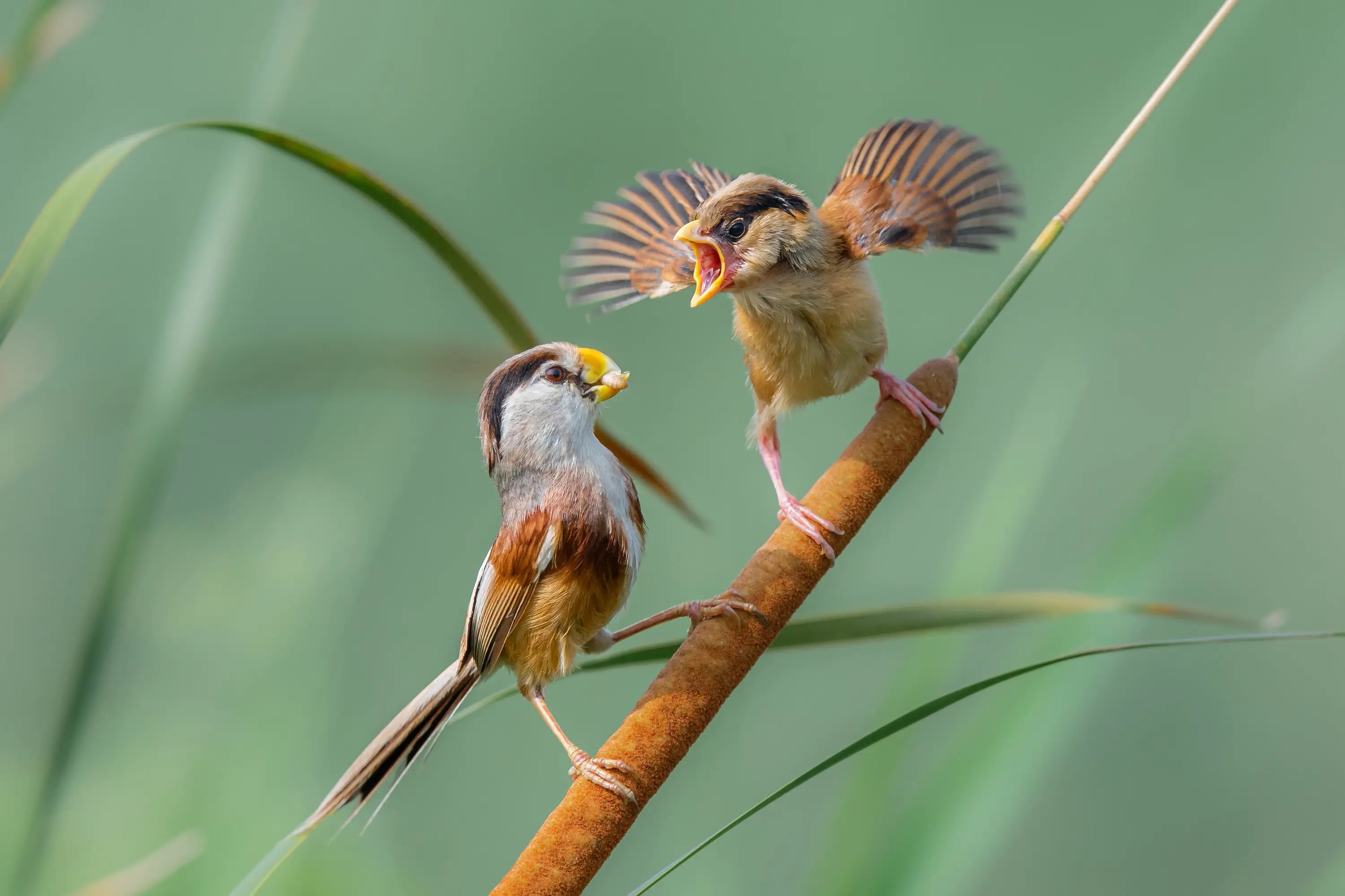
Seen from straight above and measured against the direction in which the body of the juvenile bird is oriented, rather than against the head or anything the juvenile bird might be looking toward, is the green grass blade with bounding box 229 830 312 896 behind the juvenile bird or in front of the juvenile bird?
in front

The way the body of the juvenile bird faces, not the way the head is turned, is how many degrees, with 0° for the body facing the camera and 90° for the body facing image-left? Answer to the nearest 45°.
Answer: approximately 45°

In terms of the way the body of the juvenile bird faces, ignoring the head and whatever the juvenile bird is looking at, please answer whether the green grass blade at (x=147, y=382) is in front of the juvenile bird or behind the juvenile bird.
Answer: in front
